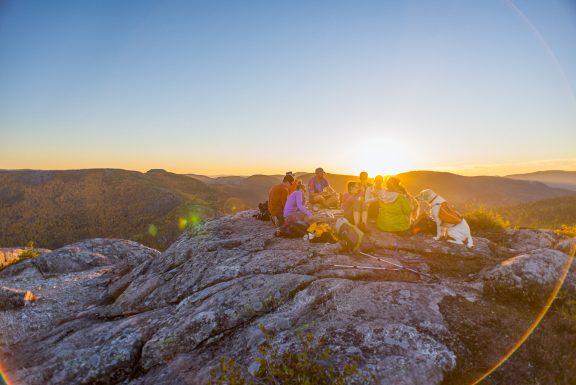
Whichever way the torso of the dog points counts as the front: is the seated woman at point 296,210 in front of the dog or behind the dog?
in front

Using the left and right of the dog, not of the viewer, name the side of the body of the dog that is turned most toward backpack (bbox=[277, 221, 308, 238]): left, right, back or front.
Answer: front

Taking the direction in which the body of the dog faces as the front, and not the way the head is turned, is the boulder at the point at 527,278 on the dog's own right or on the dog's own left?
on the dog's own left

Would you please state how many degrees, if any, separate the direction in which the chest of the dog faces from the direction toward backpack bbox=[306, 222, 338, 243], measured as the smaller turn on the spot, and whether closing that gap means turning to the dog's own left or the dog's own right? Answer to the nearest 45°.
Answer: approximately 45° to the dog's own left

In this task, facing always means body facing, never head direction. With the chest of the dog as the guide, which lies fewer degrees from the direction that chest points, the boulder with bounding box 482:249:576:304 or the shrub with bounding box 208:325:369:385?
the shrub

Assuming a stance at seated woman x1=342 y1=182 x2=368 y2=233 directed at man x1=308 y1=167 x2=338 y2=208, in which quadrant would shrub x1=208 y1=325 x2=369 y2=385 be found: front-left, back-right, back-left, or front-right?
back-left

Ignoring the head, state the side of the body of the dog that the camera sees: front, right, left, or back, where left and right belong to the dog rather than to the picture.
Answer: left

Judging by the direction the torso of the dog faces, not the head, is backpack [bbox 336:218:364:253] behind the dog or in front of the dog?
in front

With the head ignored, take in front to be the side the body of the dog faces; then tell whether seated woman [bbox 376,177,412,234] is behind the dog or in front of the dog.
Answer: in front

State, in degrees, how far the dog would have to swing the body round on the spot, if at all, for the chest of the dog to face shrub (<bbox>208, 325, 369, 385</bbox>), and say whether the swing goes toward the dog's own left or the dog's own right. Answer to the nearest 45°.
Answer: approximately 90° to the dog's own left

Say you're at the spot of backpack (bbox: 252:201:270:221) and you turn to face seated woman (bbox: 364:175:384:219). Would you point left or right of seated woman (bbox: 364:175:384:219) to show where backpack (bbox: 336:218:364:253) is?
right

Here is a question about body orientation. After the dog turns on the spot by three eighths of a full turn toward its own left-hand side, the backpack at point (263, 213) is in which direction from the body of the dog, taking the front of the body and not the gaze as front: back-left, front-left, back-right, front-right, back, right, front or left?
back-right
